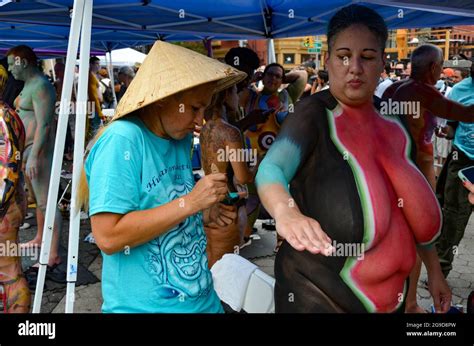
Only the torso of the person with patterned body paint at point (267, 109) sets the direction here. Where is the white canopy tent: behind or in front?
behind

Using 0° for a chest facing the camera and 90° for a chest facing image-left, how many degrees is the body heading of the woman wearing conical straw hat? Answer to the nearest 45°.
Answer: approximately 315°

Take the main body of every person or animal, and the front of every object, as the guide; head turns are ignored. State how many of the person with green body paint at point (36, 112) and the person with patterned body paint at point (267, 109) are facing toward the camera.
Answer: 1

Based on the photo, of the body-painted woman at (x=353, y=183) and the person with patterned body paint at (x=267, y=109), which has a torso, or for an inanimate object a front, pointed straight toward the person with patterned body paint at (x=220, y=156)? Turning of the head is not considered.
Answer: the person with patterned body paint at (x=267, y=109)

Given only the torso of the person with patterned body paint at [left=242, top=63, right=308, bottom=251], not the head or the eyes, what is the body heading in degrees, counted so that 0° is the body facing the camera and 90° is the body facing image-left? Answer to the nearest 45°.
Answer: approximately 0°
